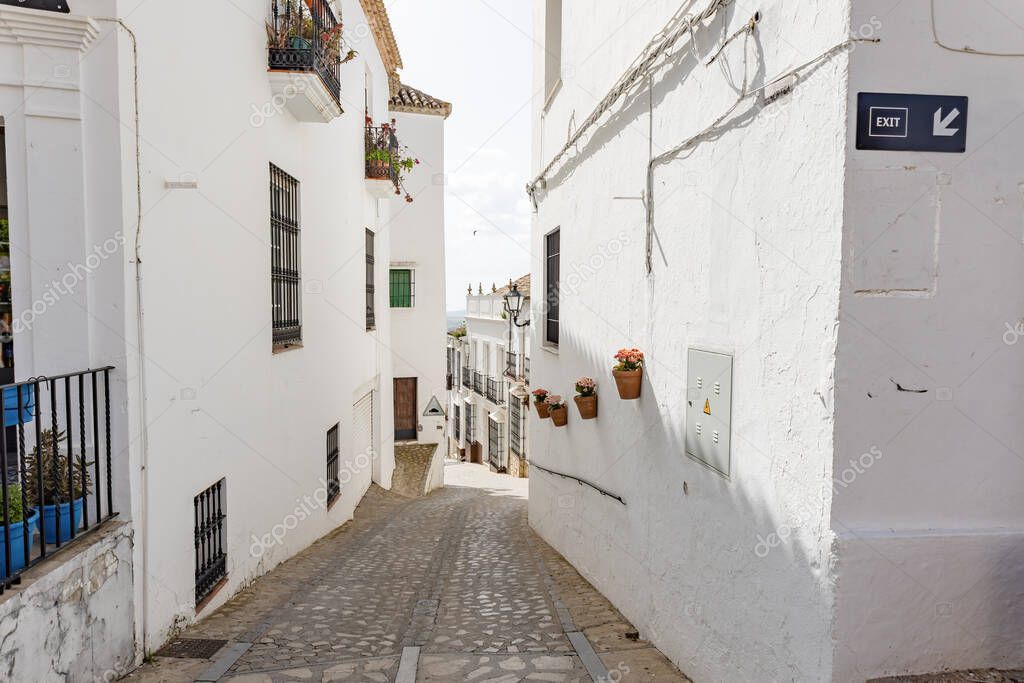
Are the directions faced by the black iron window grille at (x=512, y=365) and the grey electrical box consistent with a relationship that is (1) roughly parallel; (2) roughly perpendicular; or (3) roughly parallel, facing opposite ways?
roughly parallel

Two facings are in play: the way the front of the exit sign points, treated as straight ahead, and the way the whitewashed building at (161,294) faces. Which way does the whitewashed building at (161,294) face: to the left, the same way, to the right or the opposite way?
to the left

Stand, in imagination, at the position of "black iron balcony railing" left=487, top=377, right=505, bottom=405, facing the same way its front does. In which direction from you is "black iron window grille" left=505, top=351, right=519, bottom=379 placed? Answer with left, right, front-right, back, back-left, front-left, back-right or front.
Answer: front-left

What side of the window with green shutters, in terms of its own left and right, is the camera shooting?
front

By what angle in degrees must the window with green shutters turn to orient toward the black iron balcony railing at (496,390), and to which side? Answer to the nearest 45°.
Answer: approximately 135° to its left

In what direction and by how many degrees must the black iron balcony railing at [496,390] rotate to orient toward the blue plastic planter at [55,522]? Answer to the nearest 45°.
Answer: approximately 45° to its left

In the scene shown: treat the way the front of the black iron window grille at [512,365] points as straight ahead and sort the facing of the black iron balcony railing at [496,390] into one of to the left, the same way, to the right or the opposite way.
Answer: the same way

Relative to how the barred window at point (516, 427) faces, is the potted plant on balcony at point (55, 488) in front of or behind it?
in front

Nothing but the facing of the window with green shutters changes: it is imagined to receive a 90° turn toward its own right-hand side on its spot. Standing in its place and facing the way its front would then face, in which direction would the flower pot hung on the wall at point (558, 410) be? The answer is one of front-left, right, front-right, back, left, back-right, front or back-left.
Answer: left

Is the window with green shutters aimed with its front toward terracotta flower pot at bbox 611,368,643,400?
yes

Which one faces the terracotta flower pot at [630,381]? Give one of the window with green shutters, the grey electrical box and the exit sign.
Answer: the window with green shutters

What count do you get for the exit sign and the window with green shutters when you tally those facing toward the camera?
2

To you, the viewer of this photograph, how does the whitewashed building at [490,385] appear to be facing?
facing the viewer and to the left of the viewer

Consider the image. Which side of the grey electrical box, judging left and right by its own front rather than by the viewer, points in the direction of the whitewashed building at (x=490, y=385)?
right

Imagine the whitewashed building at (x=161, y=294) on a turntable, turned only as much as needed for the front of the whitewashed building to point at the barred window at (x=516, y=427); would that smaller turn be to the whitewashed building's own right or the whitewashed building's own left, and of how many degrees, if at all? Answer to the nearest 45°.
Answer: approximately 90° to the whitewashed building's own left

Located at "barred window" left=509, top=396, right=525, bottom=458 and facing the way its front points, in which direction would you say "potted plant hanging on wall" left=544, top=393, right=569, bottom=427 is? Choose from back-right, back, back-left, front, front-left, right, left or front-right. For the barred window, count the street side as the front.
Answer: front-left

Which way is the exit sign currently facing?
toward the camera

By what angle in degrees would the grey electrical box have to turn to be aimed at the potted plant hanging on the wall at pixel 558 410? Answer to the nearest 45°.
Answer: approximately 90° to its right
